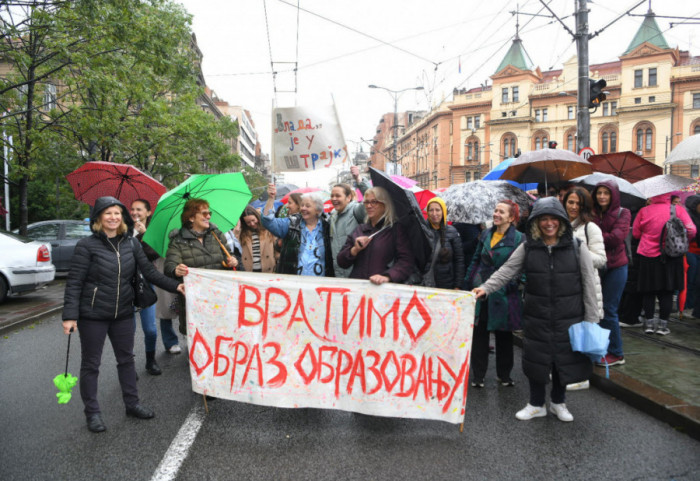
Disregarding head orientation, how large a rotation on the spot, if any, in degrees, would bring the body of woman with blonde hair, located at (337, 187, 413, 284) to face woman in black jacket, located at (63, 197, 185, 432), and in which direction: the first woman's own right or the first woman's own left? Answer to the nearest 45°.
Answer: approximately 45° to the first woman's own right

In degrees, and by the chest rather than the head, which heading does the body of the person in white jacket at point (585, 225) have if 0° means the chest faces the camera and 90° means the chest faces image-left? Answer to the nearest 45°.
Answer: approximately 45°
